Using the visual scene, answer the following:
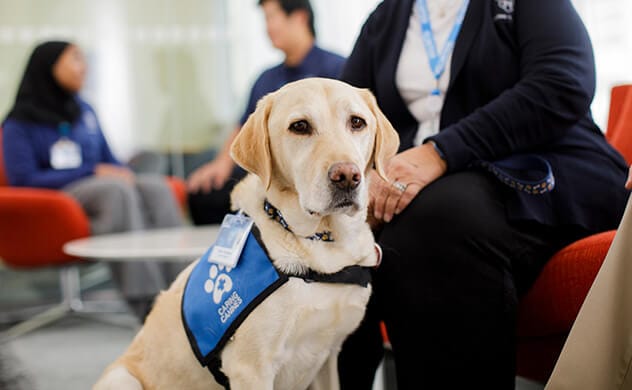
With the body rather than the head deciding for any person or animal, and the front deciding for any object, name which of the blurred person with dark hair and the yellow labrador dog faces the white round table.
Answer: the blurred person with dark hair

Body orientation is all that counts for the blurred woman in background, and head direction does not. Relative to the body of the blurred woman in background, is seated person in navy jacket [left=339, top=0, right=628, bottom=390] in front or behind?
in front

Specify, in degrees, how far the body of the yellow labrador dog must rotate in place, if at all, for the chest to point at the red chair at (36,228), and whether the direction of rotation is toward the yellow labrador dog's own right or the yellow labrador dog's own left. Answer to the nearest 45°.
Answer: approximately 180°

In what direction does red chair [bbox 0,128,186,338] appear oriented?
to the viewer's right

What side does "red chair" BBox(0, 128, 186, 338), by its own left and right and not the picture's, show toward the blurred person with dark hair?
front

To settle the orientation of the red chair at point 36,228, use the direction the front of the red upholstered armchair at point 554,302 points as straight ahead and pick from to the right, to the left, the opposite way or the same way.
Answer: the opposite way

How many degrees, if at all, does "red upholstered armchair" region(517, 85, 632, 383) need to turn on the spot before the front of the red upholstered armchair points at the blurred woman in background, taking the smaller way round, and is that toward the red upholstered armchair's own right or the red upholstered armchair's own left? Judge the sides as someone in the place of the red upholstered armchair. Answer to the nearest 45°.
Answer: approximately 90° to the red upholstered armchair's own right

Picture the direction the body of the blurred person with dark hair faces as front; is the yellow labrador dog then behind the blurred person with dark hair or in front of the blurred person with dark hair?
in front

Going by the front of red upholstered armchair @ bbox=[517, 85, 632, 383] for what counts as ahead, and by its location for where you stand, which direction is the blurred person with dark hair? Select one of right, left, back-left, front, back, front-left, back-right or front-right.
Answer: right

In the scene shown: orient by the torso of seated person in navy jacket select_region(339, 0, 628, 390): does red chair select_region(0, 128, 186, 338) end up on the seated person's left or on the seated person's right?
on the seated person's right

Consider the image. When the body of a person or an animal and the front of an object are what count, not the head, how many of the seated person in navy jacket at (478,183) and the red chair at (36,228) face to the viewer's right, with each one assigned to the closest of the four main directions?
1
